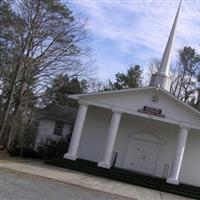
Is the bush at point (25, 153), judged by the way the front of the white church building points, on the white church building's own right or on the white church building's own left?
on the white church building's own right

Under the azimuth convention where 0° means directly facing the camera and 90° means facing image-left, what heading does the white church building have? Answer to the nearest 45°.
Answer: approximately 0°
